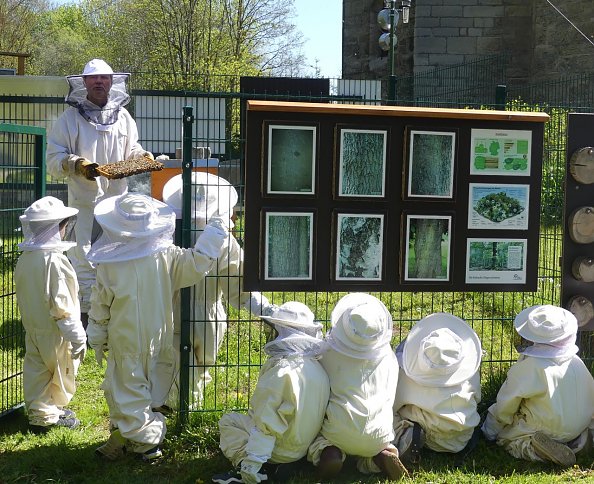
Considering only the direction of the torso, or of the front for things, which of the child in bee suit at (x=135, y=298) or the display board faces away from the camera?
the child in bee suit

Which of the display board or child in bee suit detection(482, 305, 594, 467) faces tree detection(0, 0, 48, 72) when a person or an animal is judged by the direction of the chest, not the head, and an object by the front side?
the child in bee suit

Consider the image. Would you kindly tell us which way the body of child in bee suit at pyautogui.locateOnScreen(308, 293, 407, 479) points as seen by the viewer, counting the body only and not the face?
away from the camera

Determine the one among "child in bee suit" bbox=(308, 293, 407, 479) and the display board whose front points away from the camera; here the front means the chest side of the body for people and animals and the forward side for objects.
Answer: the child in bee suit

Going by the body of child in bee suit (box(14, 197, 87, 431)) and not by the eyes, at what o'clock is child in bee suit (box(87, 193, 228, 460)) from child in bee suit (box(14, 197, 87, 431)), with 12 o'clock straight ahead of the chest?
child in bee suit (box(87, 193, 228, 460)) is roughly at 3 o'clock from child in bee suit (box(14, 197, 87, 431)).

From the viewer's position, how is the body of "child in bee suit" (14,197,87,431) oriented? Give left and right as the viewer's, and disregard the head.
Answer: facing away from the viewer and to the right of the viewer

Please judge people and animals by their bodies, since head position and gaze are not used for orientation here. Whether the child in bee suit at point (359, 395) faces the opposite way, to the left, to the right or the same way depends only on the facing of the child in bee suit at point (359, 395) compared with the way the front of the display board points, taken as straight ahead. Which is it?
the opposite way

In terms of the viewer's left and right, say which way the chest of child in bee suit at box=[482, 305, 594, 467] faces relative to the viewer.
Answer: facing away from the viewer and to the left of the viewer

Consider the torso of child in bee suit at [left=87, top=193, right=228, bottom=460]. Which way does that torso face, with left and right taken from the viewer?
facing away from the viewer

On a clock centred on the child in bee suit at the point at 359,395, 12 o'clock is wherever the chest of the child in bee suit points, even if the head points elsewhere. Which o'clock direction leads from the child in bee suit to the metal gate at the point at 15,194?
The metal gate is roughly at 10 o'clock from the child in bee suit.

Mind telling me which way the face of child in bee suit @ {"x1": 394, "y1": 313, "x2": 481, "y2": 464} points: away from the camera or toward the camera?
away from the camera

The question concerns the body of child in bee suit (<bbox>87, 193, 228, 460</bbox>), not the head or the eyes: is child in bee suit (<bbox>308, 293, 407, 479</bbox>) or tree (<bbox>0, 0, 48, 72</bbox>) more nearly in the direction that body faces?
the tree

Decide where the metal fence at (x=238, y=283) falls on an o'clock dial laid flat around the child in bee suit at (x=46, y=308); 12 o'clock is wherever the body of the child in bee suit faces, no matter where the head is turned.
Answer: The metal fence is roughly at 12 o'clock from the child in bee suit.

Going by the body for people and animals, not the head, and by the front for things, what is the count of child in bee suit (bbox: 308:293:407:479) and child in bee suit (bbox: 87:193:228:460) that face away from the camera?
2

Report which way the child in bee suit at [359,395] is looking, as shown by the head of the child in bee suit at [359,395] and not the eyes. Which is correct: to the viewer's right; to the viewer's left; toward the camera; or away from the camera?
away from the camera

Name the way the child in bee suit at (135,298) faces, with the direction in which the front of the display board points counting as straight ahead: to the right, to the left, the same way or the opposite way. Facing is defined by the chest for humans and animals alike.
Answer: the opposite way
